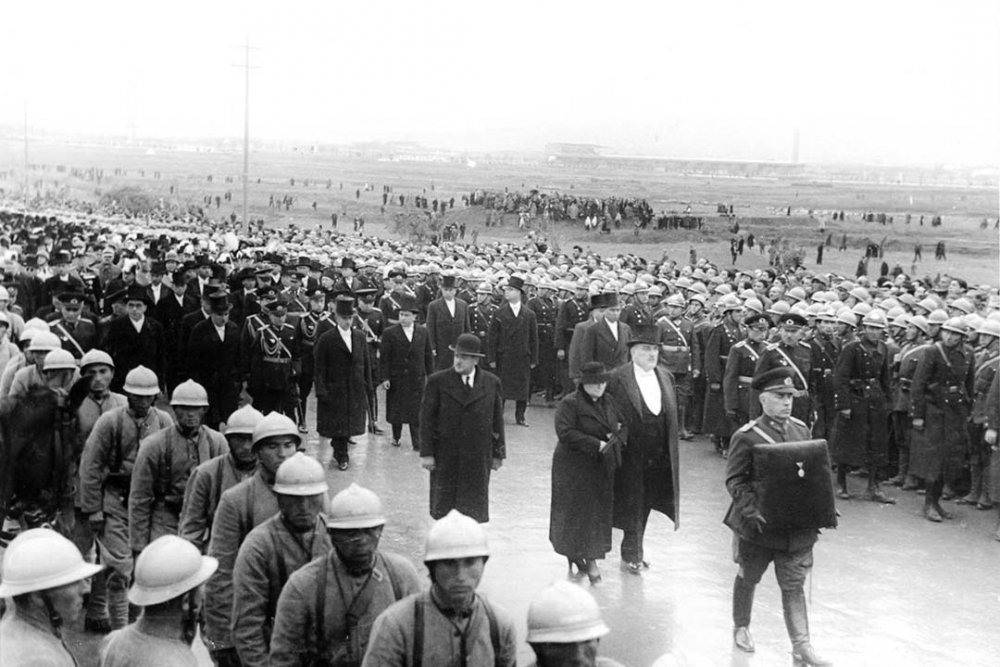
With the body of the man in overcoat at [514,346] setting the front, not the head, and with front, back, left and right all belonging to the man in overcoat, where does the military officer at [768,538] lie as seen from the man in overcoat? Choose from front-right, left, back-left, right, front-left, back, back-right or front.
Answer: front

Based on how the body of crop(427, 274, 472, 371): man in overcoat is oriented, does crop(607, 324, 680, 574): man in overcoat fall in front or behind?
in front

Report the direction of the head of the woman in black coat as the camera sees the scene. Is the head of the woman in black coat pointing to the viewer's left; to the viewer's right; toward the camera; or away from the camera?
toward the camera

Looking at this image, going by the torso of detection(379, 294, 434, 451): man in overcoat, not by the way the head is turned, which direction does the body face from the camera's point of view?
toward the camera

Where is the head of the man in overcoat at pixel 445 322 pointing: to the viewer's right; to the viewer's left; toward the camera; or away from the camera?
toward the camera

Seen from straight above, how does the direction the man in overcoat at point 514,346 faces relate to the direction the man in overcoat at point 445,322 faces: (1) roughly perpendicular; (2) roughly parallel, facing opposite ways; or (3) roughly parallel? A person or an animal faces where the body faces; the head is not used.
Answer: roughly parallel

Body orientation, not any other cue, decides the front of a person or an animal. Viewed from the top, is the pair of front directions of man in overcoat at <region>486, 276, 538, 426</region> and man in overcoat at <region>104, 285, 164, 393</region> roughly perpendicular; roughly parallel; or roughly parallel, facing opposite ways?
roughly parallel

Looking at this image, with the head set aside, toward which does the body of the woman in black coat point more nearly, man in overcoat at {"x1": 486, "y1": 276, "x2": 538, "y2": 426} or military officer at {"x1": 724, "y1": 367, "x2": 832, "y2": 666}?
the military officer

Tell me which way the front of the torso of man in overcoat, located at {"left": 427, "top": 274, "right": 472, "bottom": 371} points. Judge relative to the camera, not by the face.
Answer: toward the camera

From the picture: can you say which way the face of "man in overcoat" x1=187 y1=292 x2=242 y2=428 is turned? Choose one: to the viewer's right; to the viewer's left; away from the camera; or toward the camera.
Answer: toward the camera

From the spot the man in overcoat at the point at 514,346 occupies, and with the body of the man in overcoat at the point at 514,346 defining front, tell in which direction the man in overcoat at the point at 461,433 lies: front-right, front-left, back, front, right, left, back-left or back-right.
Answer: front

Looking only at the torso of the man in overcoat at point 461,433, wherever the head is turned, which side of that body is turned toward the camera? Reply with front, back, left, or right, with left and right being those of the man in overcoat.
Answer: front

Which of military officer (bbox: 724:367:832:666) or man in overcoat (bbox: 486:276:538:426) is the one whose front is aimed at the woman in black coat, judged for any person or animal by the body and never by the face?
the man in overcoat

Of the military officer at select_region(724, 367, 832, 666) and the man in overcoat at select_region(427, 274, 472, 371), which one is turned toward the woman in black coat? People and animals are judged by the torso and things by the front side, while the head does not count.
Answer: the man in overcoat

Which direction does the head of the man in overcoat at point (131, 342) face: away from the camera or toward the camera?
toward the camera
